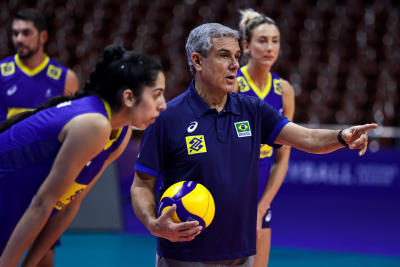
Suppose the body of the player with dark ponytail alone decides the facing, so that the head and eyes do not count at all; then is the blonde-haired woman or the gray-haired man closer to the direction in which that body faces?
the gray-haired man

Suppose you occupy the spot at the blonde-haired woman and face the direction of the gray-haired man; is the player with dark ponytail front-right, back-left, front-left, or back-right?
front-right

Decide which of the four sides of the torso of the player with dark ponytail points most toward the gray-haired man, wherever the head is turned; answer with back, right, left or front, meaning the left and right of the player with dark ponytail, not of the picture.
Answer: front

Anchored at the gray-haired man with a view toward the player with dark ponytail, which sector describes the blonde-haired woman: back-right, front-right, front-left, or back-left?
back-right

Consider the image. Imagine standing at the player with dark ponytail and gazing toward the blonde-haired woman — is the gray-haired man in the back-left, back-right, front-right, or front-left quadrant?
front-right

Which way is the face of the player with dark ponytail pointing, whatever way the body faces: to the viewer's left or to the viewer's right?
to the viewer's right

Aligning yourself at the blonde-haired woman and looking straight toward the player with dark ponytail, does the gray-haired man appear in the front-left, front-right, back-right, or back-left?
front-left

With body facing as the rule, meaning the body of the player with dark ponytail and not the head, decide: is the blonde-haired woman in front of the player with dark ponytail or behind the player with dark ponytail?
in front

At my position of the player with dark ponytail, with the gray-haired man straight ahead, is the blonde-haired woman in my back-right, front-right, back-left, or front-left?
front-left

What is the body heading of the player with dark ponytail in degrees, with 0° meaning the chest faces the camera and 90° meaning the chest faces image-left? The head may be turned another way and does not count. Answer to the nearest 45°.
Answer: approximately 270°
